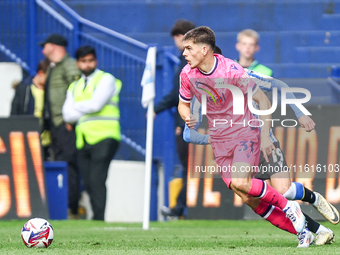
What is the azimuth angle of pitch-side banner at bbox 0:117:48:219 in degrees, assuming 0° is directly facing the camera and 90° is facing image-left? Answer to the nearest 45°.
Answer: approximately 0°

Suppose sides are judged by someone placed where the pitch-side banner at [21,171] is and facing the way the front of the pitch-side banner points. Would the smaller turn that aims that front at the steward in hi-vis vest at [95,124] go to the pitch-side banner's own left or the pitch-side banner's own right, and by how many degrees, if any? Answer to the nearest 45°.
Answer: approximately 90° to the pitch-side banner's own left

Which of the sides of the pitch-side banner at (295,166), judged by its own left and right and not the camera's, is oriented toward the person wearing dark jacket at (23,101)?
right

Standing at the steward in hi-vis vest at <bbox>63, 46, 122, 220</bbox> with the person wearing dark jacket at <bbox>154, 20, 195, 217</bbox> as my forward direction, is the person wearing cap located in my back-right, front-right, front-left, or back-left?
back-left

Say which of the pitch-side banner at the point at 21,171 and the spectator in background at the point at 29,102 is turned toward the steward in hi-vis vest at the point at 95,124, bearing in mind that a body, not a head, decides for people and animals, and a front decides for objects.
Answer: the spectator in background

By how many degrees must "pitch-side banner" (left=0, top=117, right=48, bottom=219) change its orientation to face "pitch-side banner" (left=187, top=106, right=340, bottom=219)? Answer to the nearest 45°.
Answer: approximately 90° to its left

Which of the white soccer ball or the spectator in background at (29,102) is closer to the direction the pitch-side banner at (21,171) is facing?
the white soccer ball
